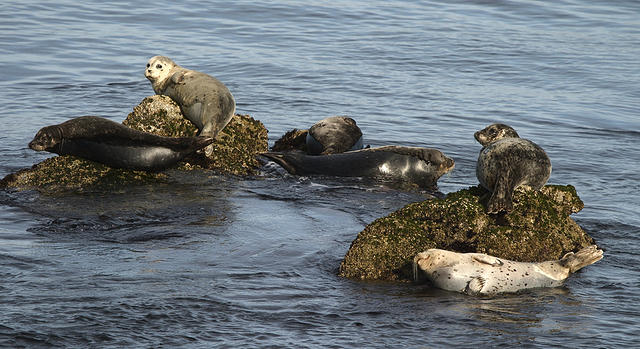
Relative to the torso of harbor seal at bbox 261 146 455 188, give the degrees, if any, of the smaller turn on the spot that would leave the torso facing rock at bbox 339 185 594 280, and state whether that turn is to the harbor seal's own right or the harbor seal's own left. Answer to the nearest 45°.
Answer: approximately 90° to the harbor seal's own right

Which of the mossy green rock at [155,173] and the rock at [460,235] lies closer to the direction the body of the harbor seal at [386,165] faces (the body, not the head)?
the rock

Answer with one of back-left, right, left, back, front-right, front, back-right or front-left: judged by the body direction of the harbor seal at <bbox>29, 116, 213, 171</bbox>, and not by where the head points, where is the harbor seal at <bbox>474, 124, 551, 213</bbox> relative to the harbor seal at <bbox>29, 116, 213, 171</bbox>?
back-left

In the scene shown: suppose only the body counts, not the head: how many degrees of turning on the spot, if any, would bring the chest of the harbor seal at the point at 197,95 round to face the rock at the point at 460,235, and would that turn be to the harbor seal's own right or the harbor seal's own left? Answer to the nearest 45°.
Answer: approximately 180°

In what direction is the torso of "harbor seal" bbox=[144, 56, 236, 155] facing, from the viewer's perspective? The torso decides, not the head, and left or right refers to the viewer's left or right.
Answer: facing away from the viewer and to the left of the viewer

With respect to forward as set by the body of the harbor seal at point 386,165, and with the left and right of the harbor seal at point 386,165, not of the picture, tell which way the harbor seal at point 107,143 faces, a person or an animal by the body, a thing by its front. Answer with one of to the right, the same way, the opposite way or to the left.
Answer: the opposite way

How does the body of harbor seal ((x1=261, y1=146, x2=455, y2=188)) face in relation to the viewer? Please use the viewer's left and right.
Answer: facing to the right of the viewer

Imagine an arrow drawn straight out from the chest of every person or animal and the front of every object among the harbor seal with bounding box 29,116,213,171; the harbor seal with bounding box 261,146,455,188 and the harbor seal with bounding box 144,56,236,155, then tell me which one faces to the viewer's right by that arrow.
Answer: the harbor seal with bounding box 261,146,455,188

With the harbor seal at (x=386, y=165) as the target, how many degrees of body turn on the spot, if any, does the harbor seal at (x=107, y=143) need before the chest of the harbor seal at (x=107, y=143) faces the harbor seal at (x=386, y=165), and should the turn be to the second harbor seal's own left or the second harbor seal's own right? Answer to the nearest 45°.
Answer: approximately 180°

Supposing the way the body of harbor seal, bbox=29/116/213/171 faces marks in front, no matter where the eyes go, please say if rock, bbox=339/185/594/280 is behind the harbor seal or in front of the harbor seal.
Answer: behind

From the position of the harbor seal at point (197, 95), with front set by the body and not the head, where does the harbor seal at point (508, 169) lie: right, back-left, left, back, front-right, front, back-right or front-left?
back

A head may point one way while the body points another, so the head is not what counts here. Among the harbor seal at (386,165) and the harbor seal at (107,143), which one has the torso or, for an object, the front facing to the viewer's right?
the harbor seal at (386,165)

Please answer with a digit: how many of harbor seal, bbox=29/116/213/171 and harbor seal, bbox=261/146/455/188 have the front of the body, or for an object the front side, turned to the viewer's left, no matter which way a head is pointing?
1

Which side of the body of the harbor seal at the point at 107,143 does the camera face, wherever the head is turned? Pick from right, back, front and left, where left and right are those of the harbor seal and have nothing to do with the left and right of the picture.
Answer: left
